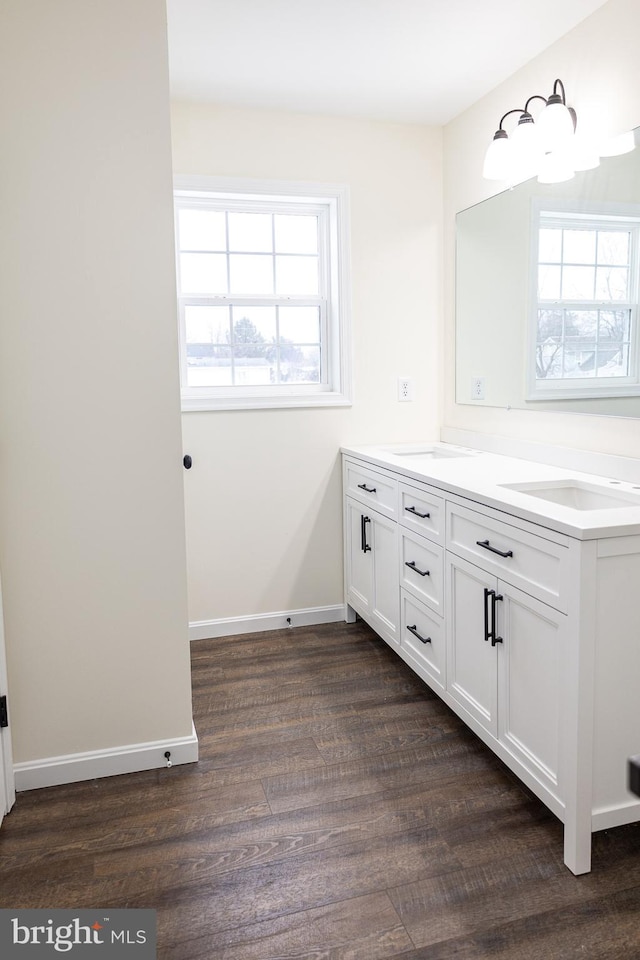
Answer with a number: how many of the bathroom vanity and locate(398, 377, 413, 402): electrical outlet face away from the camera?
0

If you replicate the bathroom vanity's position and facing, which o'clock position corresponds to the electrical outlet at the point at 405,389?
The electrical outlet is roughly at 4 o'clock from the bathroom vanity.

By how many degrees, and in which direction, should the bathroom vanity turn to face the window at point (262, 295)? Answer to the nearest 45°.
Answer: approximately 90° to its right

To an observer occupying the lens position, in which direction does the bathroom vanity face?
facing the viewer and to the left of the viewer

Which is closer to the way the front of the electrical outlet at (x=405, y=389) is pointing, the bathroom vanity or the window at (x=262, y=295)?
the bathroom vanity

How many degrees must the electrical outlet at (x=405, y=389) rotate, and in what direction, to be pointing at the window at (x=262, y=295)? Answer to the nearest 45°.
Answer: approximately 90° to its right

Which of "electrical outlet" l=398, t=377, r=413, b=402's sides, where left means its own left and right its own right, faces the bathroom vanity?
front

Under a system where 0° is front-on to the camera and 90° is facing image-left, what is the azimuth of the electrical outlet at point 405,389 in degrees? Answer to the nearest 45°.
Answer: approximately 0°
